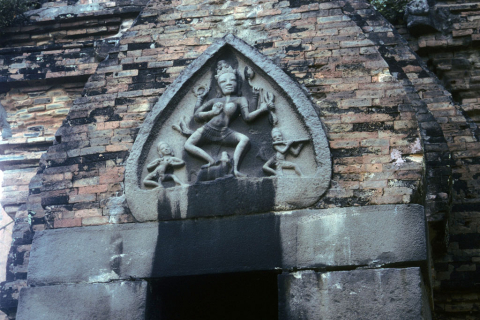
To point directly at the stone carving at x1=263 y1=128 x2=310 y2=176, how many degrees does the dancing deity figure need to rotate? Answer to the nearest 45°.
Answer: approximately 45° to its left

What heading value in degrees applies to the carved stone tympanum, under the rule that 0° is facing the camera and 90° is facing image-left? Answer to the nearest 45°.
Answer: approximately 0°

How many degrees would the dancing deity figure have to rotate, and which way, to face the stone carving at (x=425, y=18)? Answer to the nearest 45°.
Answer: approximately 135° to its left

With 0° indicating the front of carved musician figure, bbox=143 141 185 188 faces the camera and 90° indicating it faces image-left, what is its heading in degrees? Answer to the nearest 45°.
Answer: approximately 0°

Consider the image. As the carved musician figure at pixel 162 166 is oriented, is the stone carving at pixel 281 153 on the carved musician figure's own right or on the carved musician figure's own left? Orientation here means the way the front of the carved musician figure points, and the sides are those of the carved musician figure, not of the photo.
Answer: on the carved musician figure's own left

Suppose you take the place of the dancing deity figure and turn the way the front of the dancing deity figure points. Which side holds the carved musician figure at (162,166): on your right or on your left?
on your right

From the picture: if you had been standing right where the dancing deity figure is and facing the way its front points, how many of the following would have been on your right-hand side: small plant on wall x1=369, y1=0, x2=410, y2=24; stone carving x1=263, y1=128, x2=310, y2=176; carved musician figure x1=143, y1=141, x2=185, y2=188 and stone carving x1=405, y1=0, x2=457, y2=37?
1

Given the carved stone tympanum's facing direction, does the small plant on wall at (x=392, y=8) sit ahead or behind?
behind

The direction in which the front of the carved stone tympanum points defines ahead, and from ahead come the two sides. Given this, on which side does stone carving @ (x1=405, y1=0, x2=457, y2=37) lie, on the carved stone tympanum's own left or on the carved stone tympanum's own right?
on the carved stone tympanum's own left

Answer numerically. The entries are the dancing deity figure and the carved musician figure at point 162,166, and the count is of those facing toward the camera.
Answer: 2

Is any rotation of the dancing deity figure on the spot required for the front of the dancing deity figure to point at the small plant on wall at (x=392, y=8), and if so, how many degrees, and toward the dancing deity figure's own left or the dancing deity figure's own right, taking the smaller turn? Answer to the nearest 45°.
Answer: approximately 135° to the dancing deity figure's own left
